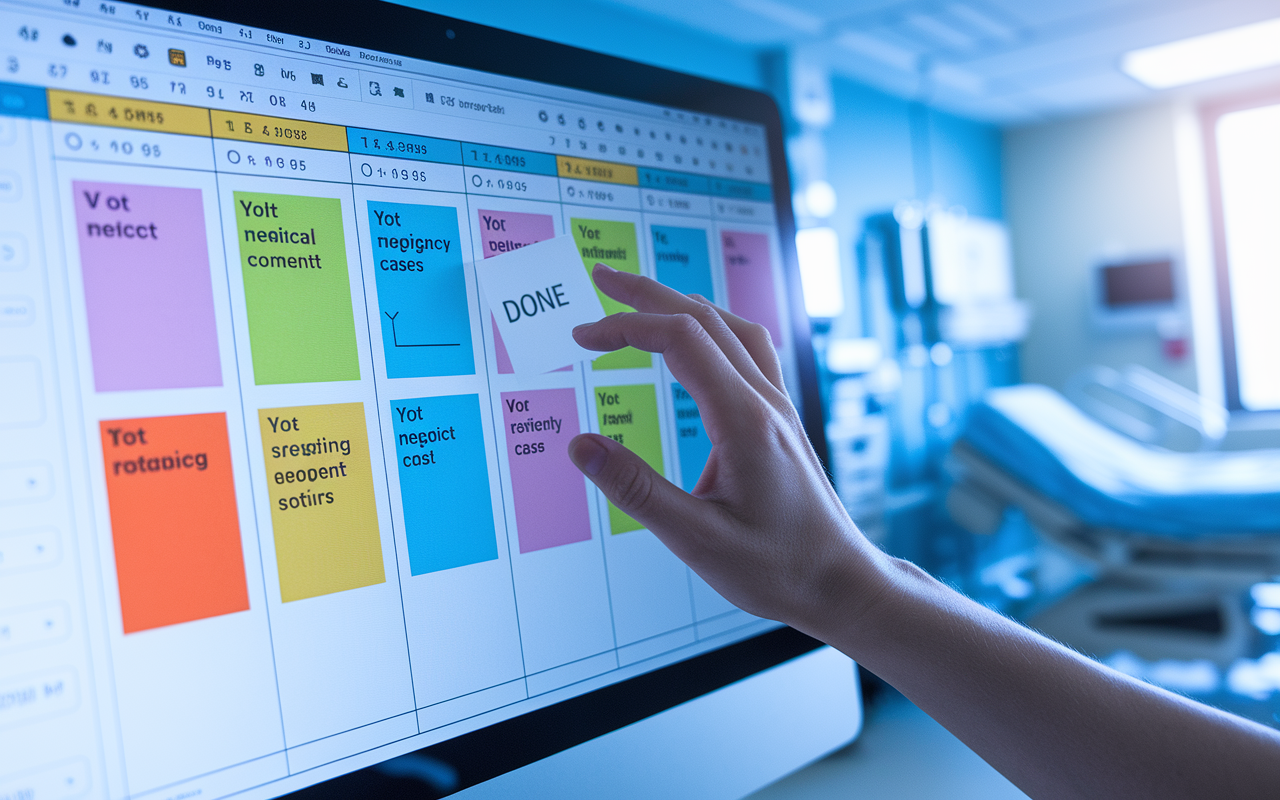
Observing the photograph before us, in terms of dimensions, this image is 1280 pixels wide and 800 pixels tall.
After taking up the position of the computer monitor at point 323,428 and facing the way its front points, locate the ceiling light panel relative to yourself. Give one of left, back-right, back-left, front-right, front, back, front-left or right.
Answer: left

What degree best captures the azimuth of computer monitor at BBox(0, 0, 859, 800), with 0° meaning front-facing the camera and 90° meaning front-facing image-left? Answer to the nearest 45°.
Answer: approximately 315°

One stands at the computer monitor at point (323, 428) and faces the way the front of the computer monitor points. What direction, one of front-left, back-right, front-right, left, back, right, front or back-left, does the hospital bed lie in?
left
